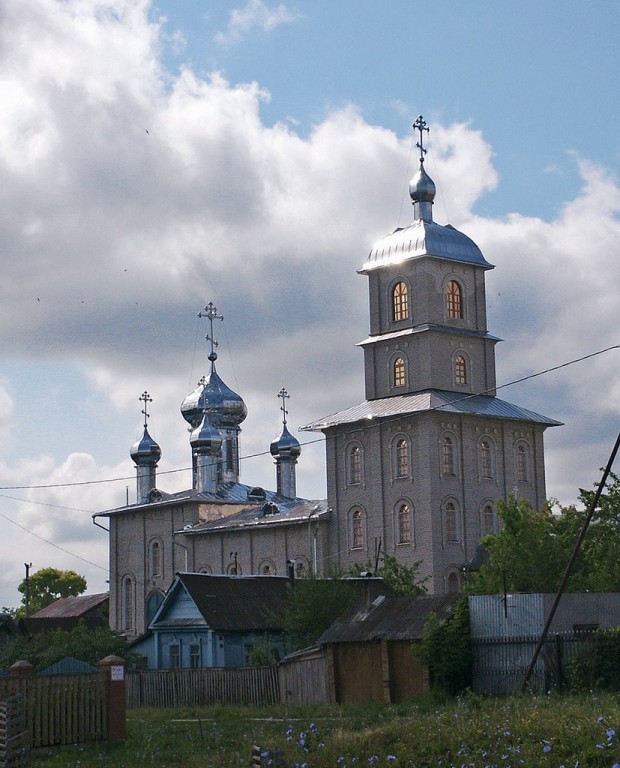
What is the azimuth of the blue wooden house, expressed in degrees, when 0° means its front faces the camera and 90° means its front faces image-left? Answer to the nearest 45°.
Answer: approximately 45°

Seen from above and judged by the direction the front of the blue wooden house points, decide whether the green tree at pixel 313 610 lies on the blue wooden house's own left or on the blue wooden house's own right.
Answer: on the blue wooden house's own left

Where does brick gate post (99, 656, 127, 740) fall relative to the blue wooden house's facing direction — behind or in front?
in front

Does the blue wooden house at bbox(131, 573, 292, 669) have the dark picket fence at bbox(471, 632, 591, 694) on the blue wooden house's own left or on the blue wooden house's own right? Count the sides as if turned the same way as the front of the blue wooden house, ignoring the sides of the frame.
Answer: on the blue wooden house's own left

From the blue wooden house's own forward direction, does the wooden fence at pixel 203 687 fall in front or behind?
in front
